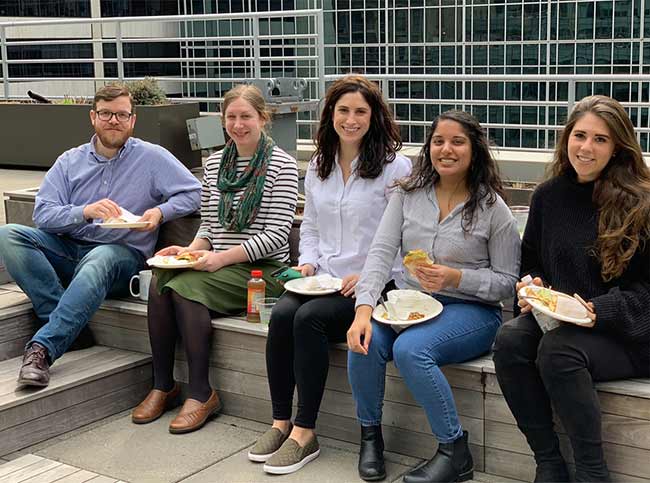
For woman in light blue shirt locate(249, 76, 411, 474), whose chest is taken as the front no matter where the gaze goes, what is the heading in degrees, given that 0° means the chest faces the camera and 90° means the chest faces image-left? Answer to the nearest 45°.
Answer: approximately 45°

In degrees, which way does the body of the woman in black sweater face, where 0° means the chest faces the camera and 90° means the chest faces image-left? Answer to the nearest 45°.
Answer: approximately 45°

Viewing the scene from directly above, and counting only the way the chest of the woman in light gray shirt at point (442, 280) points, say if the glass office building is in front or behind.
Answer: behind

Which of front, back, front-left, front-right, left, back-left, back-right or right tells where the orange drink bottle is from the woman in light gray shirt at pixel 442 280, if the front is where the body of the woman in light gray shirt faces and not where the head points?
right

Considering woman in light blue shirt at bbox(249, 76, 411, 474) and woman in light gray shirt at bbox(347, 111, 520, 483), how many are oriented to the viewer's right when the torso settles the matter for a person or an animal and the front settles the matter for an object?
0

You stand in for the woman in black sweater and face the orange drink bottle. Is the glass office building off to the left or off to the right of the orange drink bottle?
right

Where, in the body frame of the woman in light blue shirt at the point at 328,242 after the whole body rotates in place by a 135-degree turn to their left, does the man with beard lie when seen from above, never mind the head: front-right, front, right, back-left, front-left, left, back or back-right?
back-left

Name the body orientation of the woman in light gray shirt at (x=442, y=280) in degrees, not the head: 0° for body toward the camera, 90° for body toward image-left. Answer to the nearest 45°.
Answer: approximately 45°

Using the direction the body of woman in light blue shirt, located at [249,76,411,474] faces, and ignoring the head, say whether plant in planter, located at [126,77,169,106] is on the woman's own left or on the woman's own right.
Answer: on the woman's own right

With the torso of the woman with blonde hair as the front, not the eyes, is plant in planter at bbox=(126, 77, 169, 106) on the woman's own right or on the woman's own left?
on the woman's own right

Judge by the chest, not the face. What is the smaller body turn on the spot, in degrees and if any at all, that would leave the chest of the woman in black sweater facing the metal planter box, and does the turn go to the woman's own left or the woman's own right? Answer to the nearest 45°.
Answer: approximately 90° to the woman's own right

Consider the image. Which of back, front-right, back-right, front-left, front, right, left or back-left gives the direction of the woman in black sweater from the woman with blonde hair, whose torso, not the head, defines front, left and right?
left
